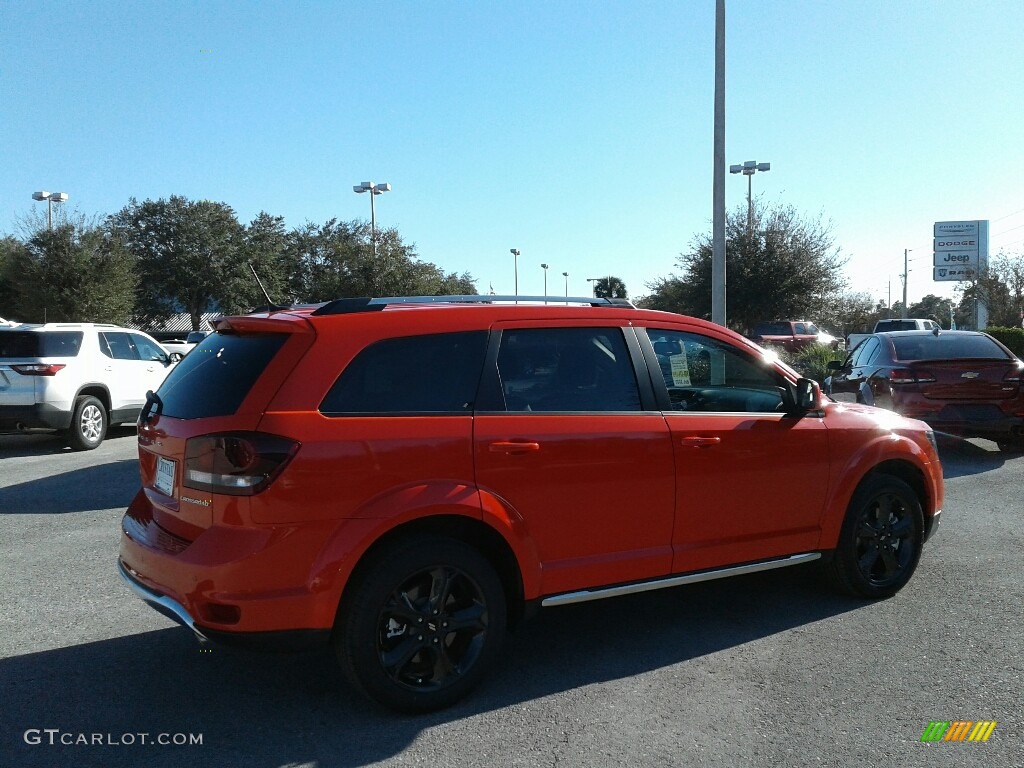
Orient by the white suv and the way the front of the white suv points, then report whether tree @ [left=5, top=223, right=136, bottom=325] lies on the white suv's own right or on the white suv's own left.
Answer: on the white suv's own left

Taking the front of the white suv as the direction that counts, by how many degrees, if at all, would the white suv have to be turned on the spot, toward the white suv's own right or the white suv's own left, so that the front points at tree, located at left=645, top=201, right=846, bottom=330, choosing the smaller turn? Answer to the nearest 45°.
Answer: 0° — it already faces it

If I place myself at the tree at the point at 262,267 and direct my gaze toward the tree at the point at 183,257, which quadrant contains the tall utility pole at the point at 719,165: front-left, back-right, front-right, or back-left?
back-left

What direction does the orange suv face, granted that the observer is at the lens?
facing away from the viewer and to the right of the viewer

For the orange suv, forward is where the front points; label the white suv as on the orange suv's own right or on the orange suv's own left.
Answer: on the orange suv's own left

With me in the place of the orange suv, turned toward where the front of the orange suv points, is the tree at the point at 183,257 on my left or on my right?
on my left

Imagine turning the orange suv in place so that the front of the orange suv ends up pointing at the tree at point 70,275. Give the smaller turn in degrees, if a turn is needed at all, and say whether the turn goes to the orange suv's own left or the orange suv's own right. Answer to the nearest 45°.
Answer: approximately 90° to the orange suv's own left

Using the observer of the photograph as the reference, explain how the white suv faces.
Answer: facing away from the viewer and to the right of the viewer

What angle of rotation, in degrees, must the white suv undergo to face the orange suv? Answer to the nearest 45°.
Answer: approximately 135° to its right

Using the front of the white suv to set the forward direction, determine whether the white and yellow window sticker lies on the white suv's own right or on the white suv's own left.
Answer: on the white suv's own right
